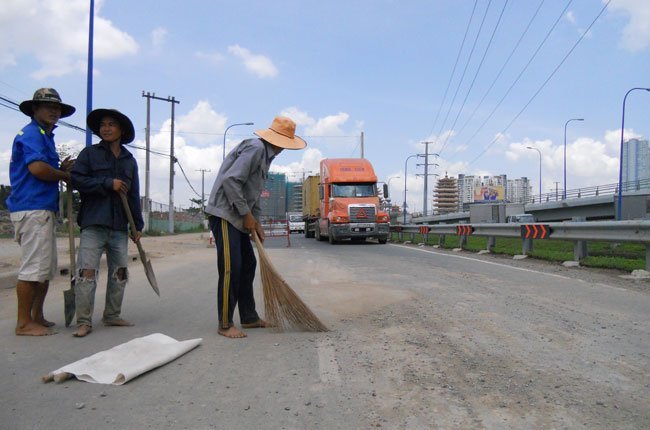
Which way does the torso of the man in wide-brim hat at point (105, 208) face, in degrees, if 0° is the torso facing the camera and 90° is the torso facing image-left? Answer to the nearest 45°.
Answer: approximately 0°

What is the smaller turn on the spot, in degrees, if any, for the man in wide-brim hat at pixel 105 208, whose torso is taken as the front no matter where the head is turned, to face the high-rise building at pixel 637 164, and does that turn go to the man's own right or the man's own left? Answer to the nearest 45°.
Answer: approximately 135° to the man's own left

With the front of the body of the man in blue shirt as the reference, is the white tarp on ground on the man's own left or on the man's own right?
on the man's own right

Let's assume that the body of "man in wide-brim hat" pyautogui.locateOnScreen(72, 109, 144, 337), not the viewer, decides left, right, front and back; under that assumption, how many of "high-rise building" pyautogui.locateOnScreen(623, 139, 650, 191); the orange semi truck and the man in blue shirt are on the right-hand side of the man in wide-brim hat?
1

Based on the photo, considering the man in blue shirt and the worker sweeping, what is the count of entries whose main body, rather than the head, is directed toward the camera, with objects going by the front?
0

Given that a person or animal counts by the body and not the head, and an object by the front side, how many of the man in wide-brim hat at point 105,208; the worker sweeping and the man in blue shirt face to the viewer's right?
2

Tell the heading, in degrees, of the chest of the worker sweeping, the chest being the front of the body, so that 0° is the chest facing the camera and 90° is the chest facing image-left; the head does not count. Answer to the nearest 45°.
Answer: approximately 270°
